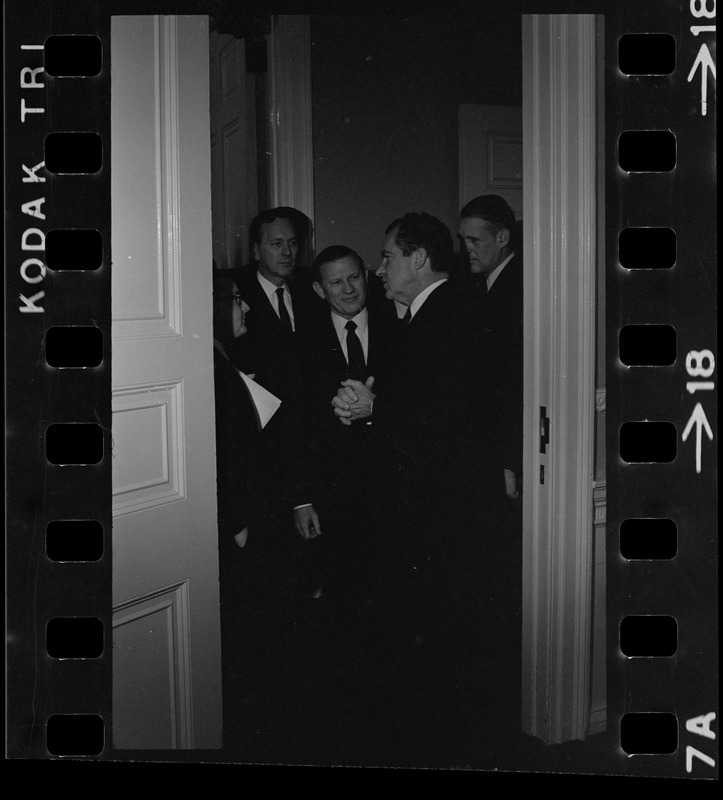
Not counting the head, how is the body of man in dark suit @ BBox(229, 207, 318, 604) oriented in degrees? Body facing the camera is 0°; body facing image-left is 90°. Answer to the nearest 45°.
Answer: approximately 315°

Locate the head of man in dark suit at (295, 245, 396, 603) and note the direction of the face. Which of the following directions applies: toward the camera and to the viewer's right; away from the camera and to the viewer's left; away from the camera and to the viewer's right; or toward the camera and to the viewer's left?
toward the camera and to the viewer's right

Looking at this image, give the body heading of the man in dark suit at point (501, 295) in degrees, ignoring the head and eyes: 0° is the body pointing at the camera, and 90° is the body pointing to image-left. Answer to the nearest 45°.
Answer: approximately 45°

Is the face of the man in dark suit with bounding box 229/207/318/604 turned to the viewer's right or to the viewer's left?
to the viewer's right

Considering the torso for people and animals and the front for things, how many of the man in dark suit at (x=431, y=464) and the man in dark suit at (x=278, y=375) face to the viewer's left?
1

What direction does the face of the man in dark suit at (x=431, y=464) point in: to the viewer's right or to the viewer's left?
to the viewer's left

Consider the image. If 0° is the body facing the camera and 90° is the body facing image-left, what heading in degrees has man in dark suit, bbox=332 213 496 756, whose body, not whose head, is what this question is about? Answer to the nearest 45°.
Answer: approximately 90°

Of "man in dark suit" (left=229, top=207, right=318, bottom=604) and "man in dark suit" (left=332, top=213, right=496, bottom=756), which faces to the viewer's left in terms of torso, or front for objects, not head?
"man in dark suit" (left=332, top=213, right=496, bottom=756)
